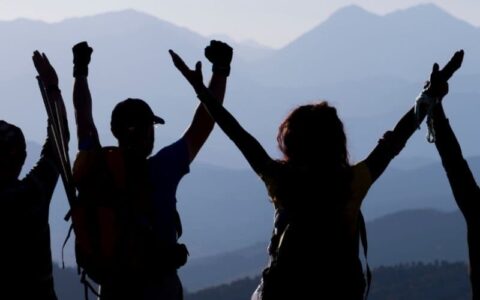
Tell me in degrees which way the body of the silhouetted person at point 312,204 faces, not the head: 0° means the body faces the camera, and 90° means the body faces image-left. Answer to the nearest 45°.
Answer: approximately 180°

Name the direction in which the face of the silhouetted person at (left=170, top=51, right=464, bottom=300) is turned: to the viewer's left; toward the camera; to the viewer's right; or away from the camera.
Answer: away from the camera

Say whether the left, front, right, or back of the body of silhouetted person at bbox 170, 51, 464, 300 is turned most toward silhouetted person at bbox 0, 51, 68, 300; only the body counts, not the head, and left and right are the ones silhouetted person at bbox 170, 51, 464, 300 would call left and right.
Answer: left

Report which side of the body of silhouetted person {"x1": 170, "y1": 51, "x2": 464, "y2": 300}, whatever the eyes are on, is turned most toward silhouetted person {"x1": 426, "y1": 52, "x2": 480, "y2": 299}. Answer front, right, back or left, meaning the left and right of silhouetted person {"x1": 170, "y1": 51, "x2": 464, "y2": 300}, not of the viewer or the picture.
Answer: right

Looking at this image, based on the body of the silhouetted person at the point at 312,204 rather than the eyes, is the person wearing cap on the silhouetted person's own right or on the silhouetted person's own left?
on the silhouetted person's own left

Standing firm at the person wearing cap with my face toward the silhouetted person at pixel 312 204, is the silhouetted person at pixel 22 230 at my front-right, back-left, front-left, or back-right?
back-right
